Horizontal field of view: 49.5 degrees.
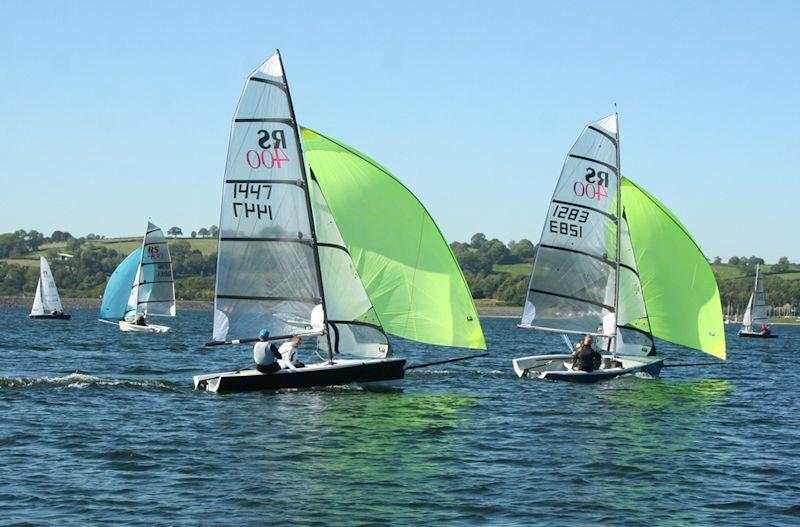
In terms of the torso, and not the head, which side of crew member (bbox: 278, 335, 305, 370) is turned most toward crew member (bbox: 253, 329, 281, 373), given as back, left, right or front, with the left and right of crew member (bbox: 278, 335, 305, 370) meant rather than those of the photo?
right

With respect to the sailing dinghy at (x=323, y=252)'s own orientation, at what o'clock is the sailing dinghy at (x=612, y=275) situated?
the sailing dinghy at (x=612, y=275) is roughly at 11 o'clock from the sailing dinghy at (x=323, y=252).

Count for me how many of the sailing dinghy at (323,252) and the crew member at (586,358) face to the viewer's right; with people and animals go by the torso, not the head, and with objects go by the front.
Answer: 1

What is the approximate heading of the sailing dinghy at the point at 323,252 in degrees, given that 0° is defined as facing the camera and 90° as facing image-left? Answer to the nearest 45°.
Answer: approximately 270°
